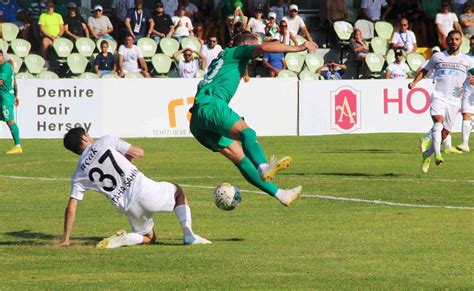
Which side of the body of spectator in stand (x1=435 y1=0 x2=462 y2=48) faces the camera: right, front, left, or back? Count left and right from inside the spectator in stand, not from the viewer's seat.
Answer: front

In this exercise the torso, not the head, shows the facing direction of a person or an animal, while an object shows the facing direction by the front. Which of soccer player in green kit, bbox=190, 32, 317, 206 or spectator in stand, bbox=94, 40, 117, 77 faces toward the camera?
the spectator in stand

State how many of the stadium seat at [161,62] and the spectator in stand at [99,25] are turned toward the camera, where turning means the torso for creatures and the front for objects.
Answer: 2

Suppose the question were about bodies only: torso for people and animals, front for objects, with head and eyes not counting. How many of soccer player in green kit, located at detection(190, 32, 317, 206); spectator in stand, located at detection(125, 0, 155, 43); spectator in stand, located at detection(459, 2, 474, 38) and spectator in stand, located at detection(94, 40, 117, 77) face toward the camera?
3

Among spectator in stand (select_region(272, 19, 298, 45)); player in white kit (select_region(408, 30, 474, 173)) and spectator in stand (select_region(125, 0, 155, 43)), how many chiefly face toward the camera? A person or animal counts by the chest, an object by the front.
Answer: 3

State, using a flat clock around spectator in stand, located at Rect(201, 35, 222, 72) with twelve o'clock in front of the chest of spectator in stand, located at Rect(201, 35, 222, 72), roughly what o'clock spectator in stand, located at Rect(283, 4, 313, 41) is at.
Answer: spectator in stand, located at Rect(283, 4, 313, 41) is roughly at 8 o'clock from spectator in stand, located at Rect(201, 35, 222, 72).

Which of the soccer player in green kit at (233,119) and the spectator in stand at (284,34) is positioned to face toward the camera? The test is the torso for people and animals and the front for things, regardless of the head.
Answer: the spectator in stand

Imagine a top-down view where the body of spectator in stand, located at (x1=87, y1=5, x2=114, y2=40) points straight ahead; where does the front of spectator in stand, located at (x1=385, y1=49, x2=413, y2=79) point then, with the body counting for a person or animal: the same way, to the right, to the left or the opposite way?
the same way

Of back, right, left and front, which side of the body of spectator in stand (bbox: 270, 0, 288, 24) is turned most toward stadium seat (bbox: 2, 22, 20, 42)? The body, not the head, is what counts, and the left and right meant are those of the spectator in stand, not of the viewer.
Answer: right

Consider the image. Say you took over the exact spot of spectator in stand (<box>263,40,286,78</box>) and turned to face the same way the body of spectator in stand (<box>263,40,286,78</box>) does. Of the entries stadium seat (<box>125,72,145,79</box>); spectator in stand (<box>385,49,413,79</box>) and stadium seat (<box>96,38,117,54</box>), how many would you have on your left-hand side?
1

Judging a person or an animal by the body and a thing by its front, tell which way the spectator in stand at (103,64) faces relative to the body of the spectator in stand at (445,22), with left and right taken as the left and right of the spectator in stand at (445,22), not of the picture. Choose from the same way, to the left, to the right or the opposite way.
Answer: the same way

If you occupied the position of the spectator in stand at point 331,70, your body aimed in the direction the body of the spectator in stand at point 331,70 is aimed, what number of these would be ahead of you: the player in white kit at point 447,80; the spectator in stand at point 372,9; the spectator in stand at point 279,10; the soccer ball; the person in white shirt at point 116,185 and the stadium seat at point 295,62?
3

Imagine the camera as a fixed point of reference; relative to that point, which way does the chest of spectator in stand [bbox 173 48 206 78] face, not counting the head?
toward the camera

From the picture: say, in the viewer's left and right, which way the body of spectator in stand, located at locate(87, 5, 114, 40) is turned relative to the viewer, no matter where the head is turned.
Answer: facing the viewer

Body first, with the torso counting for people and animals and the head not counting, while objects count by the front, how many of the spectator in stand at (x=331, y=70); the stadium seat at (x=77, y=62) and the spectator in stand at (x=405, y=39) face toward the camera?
3

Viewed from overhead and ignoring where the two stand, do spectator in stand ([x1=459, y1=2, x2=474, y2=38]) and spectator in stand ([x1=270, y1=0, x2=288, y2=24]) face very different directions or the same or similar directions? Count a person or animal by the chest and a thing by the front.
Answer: same or similar directions

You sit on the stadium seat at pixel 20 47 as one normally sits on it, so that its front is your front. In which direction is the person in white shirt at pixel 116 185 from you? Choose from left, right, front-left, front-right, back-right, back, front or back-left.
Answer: front

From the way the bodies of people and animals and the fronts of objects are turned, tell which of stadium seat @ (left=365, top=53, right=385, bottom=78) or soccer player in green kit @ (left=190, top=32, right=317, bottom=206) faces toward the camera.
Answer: the stadium seat
